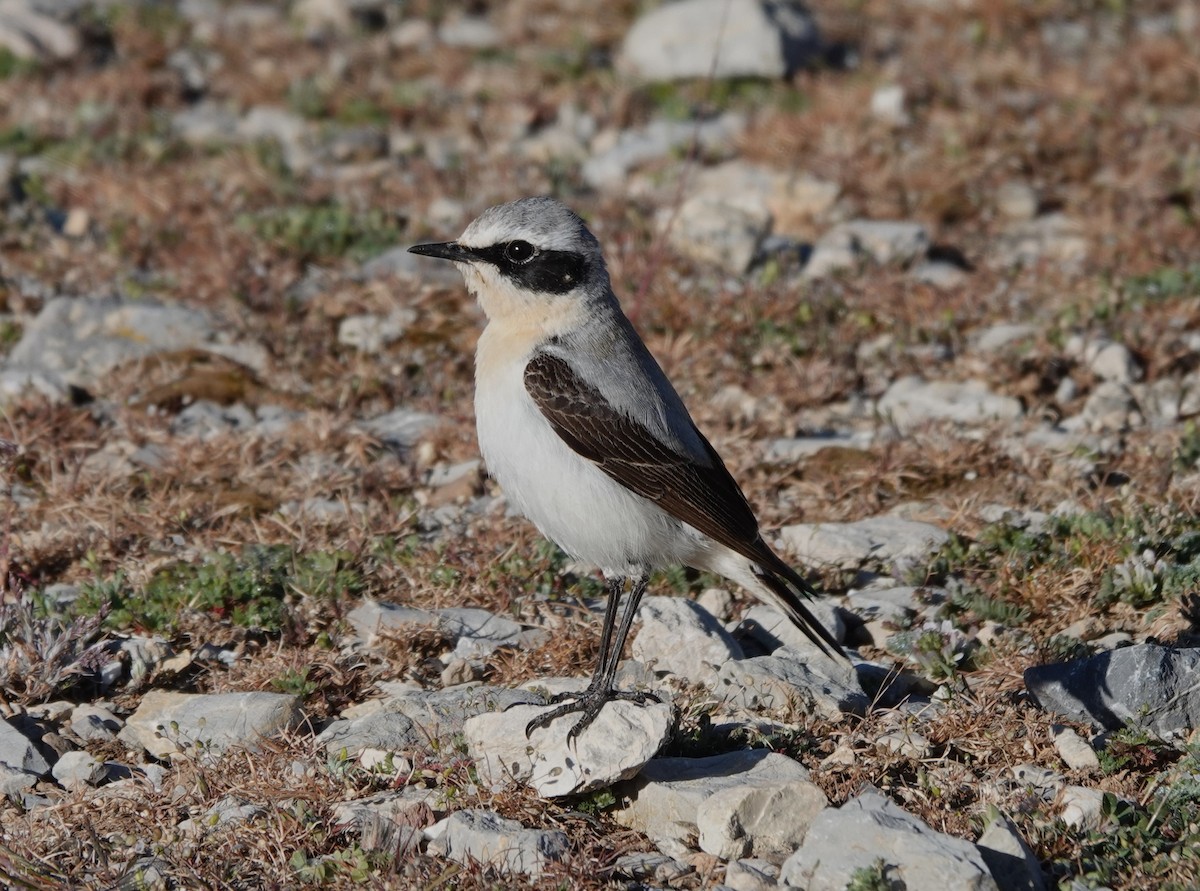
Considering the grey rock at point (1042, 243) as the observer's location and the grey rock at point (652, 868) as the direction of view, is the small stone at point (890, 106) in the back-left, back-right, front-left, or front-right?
back-right

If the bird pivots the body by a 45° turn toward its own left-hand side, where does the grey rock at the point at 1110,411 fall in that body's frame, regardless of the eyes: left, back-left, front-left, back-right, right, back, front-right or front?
back

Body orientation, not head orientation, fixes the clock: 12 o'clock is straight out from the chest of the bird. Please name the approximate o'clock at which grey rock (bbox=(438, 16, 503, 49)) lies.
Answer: The grey rock is roughly at 3 o'clock from the bird.

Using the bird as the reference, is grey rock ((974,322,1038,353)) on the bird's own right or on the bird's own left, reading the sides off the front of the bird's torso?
on the bird's own right

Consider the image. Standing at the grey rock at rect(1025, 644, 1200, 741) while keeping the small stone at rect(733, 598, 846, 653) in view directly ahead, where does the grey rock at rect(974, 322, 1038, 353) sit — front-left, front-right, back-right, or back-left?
front-right

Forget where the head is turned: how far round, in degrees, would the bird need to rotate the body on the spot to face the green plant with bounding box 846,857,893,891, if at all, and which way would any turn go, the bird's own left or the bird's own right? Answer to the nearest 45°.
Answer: approximately 90° to the bird's own left

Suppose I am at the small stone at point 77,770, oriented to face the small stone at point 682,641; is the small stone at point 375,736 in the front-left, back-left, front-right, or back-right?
front-right

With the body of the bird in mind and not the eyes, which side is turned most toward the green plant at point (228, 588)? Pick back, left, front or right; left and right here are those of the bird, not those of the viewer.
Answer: front

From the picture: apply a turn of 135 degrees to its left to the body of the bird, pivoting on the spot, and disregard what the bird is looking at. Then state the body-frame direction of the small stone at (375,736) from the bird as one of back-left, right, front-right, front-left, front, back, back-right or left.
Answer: right

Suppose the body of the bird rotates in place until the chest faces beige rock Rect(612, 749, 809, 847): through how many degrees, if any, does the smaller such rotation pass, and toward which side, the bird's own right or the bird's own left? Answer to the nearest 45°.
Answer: approximately 90° to the bird's own left

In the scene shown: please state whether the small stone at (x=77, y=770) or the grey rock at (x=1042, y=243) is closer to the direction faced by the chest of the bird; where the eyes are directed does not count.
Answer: the small stone

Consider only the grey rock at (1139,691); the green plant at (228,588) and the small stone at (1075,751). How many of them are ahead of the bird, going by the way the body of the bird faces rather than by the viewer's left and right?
1

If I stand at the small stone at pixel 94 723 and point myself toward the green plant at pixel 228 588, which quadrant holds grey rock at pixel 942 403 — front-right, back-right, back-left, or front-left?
front-right

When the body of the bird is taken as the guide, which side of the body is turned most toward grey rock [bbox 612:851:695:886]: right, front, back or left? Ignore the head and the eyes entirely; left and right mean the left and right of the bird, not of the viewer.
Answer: left

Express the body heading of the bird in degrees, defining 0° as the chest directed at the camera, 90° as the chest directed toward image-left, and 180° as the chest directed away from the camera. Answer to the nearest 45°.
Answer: approximately 90°
